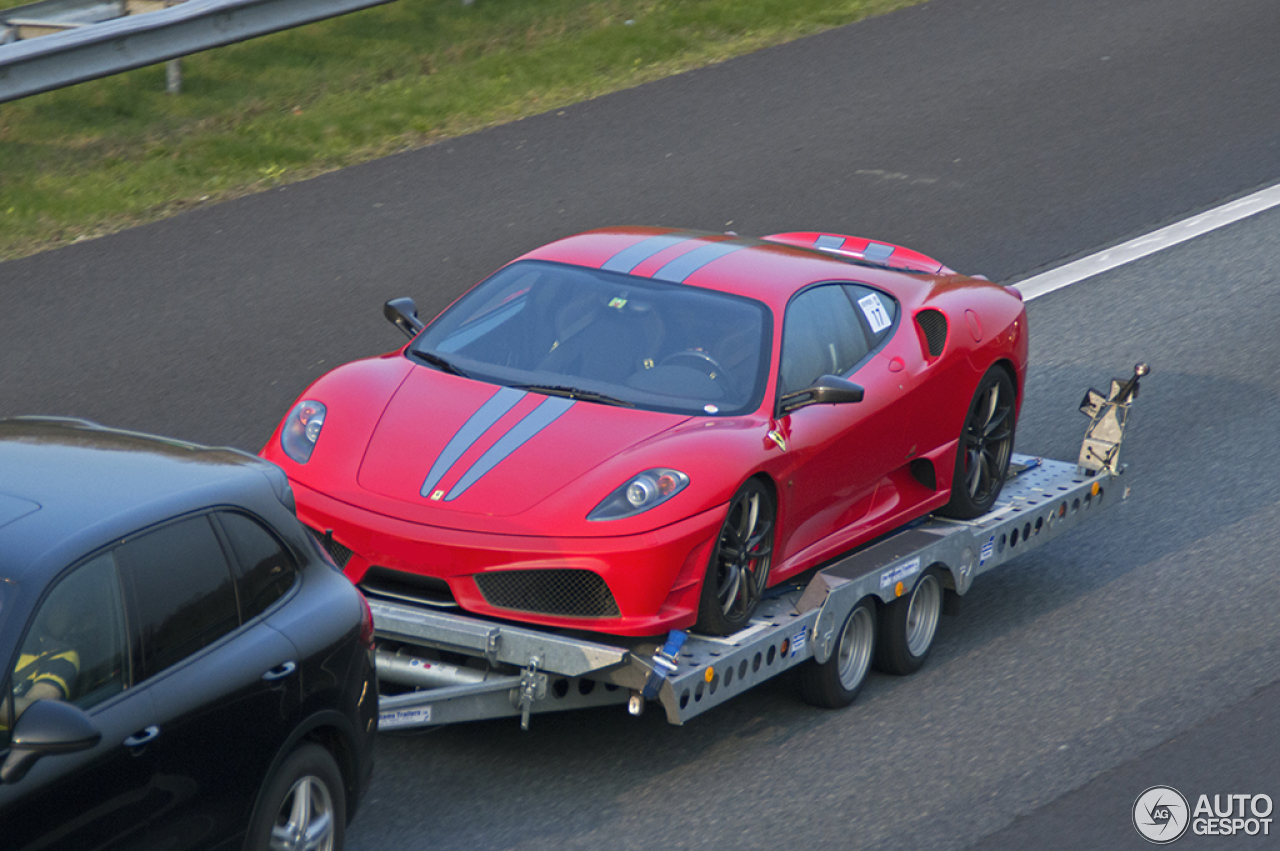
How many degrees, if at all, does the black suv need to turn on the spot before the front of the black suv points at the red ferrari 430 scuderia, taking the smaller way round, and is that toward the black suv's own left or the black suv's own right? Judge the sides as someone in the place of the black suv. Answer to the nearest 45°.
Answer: approximately 180°

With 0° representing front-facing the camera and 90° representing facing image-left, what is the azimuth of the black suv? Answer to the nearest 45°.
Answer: approximately 45°

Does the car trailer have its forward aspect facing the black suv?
yes

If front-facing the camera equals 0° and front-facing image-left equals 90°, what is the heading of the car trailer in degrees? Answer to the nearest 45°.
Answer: approximately 45°
